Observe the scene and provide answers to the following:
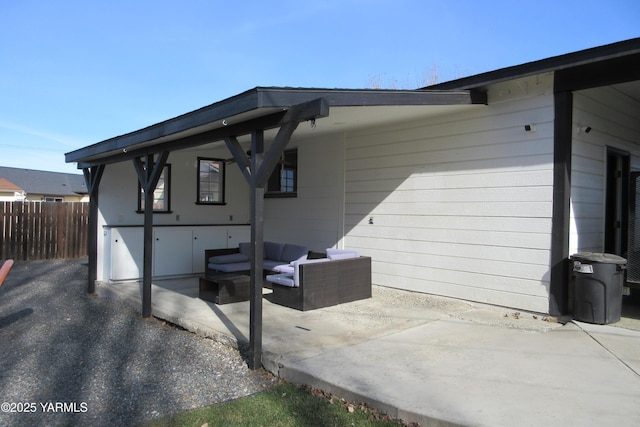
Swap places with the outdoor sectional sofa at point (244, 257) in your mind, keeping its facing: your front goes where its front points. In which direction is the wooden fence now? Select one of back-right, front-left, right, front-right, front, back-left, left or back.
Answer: back-right

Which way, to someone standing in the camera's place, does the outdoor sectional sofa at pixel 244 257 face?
facing the viewer

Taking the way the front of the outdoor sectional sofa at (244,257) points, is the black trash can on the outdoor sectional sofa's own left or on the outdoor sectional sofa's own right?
on the outdoor sectional sofa's own left
